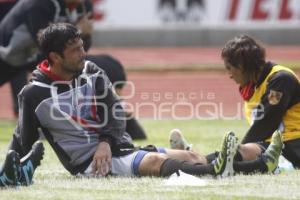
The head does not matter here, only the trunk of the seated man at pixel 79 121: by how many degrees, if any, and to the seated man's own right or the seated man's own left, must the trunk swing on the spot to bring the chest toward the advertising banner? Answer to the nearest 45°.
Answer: approximately 135° to the seated man's own left

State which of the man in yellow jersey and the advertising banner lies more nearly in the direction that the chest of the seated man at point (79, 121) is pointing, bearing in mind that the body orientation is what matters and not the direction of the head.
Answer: the man in yellow jersey

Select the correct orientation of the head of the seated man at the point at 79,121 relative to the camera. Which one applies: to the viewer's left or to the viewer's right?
to the viewer's right

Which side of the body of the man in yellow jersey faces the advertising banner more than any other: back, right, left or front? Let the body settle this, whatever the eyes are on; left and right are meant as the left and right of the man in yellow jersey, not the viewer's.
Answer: right

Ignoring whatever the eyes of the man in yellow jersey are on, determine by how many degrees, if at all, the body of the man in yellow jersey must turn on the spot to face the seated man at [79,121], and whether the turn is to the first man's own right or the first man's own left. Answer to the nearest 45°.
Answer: approximately 45° to the first man's own left

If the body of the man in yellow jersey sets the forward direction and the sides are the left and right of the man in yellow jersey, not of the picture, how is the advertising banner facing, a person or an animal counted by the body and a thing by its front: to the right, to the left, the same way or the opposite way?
to the left

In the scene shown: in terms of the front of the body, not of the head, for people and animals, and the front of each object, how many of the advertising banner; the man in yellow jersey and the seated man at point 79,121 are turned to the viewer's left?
1

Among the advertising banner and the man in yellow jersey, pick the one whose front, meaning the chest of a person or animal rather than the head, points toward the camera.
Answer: the advertising banner

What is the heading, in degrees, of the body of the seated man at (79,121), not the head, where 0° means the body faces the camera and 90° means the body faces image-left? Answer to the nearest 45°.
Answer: approximately 315°

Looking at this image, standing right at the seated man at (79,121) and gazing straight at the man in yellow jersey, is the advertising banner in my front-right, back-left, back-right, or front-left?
front-left

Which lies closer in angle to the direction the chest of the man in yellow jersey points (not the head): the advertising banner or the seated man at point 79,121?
the seated man

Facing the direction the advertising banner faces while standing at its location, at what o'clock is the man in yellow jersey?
The man in yellow jersey is roughly at 12 o'clock from the advertising banner.

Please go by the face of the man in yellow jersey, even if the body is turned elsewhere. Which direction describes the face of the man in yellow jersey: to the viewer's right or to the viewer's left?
to the viewer's left

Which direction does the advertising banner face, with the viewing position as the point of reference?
facing the viewer

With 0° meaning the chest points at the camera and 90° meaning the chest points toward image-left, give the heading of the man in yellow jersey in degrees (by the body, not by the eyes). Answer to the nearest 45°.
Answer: approximately 90°
